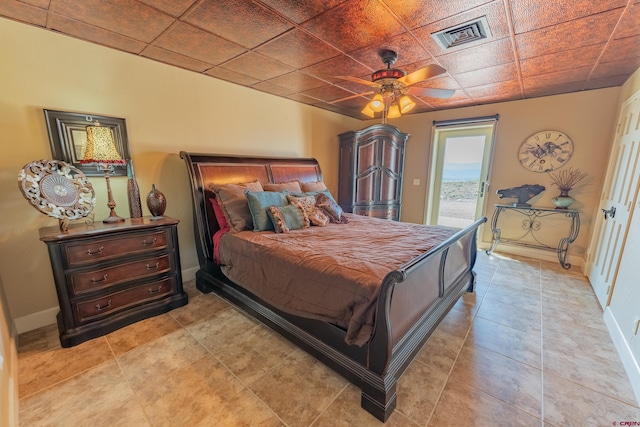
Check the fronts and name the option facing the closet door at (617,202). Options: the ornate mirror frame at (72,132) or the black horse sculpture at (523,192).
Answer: the ornate mirror frame

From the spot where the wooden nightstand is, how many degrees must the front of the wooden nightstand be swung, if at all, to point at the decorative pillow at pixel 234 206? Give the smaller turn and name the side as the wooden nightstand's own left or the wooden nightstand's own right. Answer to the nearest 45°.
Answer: approximately 45° to the wooden nightstand's own left

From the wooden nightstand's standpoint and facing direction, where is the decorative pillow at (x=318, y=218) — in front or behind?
in front

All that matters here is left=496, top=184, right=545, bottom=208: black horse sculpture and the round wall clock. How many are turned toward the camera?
1

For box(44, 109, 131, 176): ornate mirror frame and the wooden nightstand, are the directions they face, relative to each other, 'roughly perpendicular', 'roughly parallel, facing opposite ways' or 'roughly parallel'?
roughly parallel

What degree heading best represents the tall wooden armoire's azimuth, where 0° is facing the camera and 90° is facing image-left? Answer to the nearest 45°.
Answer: approximately 315°

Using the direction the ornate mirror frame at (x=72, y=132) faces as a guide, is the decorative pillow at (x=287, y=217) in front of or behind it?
in front

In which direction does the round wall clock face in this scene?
toward the camera

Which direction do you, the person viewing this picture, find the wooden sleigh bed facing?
facing the viewer and to the right of the viewer

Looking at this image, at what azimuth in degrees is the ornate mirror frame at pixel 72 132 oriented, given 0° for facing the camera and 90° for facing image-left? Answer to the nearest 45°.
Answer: approximately 315°

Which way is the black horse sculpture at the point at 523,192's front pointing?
to the viewer's left
